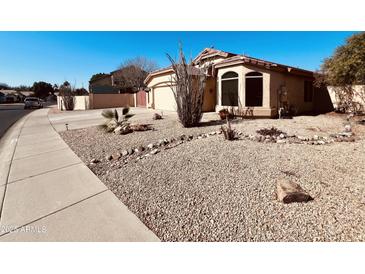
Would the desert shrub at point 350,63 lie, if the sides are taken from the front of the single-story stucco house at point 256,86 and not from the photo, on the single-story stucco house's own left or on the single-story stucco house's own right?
on the single-story stucco house's own left

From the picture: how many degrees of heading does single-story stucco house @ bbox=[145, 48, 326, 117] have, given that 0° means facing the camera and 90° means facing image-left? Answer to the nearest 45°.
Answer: approximately 45°

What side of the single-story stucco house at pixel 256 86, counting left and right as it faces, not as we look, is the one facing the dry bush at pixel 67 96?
right

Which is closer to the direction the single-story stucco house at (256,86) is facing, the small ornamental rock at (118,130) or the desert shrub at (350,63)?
the small ornamental rock

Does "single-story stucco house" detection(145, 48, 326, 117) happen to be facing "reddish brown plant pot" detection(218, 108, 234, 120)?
yes

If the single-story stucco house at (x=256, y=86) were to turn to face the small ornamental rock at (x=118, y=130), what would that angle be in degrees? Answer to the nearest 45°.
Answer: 0° — it already faces it

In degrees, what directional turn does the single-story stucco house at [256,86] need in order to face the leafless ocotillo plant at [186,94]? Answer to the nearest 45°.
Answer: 0° — it already faces it

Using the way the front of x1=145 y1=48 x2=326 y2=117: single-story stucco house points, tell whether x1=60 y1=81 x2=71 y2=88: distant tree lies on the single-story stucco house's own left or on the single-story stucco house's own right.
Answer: on the single-story stucco house's own right

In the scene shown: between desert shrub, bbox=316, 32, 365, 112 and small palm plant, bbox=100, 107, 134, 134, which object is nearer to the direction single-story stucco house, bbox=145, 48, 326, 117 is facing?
the small palm plant

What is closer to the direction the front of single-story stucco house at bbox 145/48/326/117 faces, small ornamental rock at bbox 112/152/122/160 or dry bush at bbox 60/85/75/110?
the small ornamental rock
